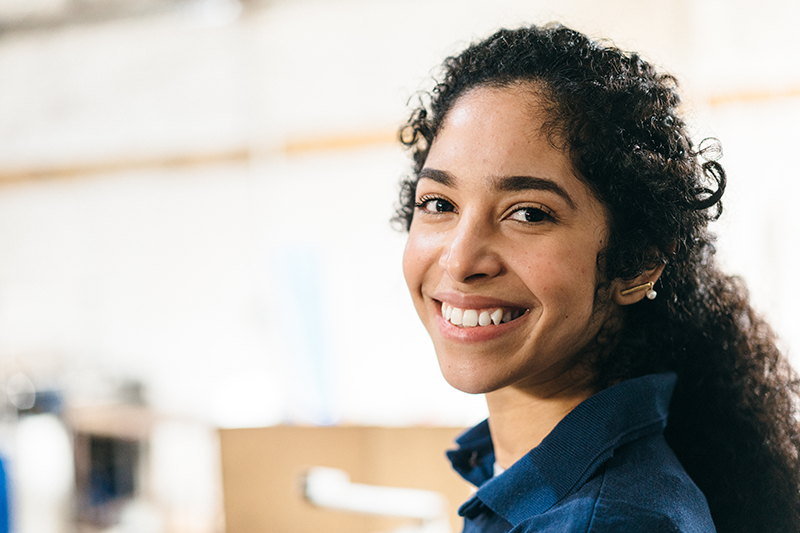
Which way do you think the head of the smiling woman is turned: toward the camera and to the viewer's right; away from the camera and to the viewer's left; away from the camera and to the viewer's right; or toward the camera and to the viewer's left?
toward the camera and to the viewer's left

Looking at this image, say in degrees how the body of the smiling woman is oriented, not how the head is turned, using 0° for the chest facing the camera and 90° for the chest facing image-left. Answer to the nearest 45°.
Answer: approximately 45°
